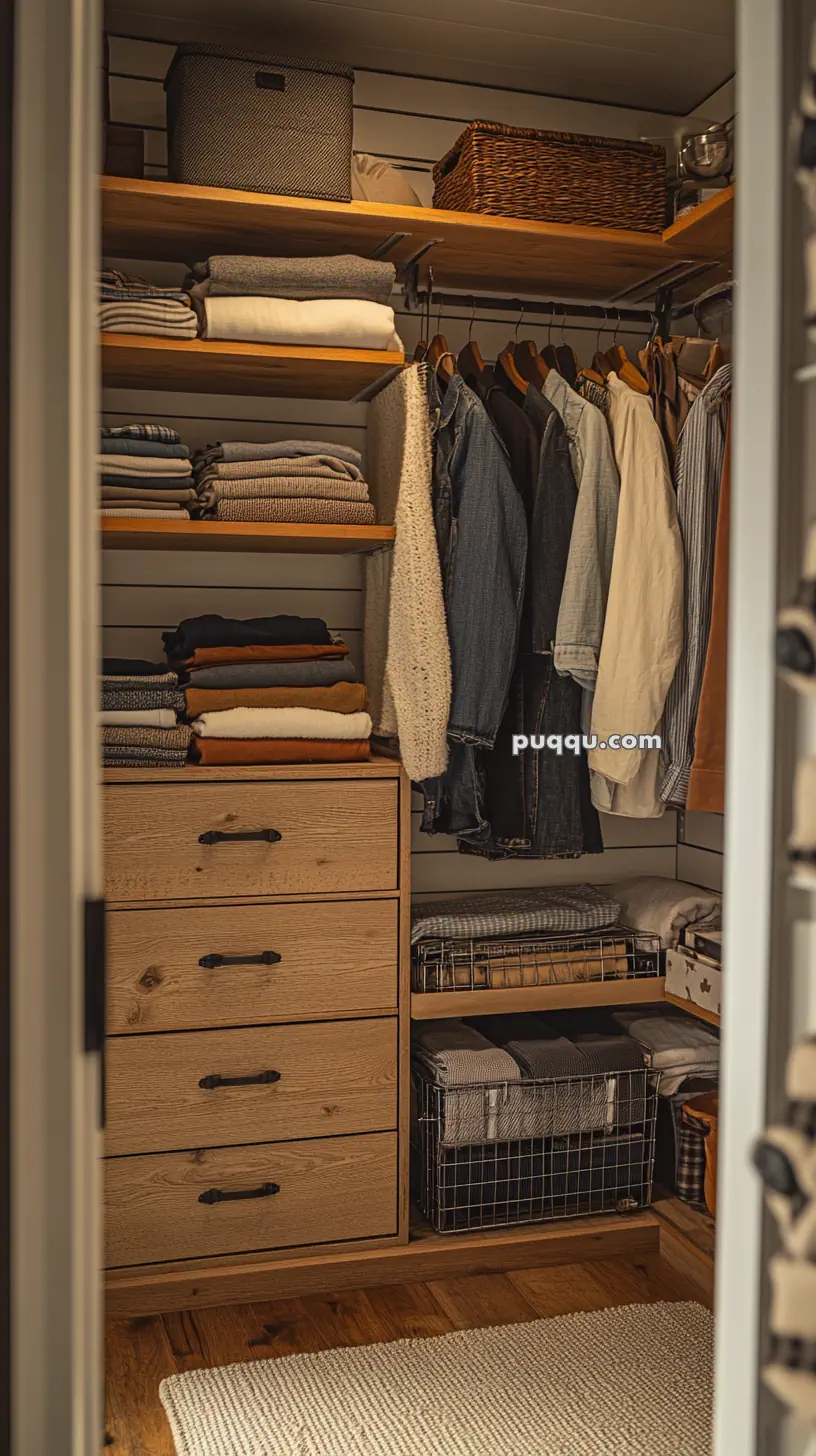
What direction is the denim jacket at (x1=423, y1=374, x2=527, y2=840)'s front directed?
to the viewer's left

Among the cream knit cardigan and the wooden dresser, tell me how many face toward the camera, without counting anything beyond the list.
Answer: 1

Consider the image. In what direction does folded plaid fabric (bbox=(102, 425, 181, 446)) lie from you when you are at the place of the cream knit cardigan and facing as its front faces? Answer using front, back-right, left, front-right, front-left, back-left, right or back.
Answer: front

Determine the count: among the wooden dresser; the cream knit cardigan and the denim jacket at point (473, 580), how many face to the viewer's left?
2

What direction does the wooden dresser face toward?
toward the camera

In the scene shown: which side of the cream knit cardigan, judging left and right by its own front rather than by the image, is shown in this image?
left

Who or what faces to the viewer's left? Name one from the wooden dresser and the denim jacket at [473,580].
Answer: the denim jacket

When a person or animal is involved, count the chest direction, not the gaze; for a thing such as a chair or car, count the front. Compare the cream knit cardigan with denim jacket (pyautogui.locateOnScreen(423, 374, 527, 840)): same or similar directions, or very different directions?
same or similar directions
